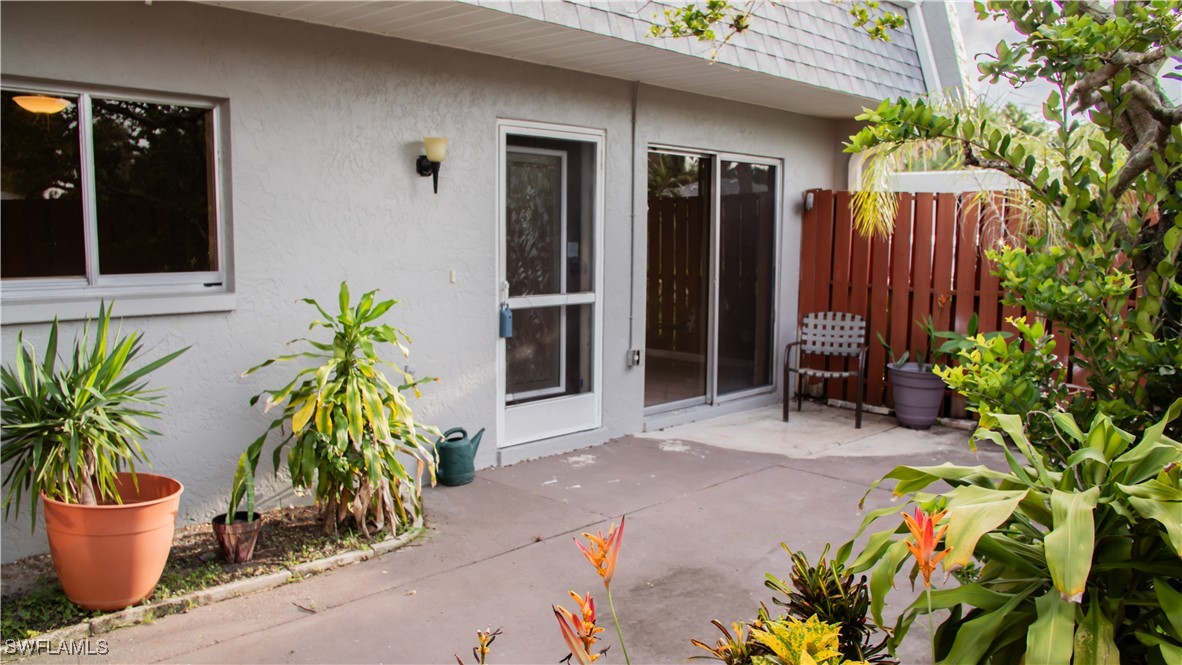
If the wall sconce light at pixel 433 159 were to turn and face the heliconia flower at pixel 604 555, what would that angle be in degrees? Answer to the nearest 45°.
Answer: approximately 45° to its right

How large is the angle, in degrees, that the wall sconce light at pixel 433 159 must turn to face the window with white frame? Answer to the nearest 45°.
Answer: approximately 90° to its right

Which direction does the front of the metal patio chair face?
toward the camera

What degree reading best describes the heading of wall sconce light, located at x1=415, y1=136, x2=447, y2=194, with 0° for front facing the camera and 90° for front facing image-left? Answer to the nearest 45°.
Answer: approximately 315°

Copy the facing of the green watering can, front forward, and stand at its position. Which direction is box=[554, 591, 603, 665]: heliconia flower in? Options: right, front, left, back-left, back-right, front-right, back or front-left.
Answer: right

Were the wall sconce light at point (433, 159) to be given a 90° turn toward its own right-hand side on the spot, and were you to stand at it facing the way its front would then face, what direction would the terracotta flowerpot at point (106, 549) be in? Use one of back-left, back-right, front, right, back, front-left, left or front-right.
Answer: front

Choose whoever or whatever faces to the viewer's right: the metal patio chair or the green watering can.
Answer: the green watering can

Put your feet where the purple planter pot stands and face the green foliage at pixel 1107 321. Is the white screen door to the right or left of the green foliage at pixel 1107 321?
right

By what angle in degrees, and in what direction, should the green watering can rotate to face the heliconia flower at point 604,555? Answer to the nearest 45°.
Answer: approximately 90° to its right

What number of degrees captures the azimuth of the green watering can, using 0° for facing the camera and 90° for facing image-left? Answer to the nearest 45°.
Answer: approximately 270°

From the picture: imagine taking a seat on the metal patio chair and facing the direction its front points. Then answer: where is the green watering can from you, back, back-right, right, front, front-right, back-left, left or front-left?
front-right

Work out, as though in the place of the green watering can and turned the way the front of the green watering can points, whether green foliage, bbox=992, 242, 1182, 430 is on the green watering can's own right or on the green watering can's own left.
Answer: on the green watering can's own right

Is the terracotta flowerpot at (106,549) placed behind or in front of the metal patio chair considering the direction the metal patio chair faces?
in front

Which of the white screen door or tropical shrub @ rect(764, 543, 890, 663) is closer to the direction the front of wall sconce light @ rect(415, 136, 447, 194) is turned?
the tropical shrub

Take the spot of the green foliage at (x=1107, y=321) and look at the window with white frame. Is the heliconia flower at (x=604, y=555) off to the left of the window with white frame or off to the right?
left

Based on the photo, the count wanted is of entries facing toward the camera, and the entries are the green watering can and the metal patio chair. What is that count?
1
